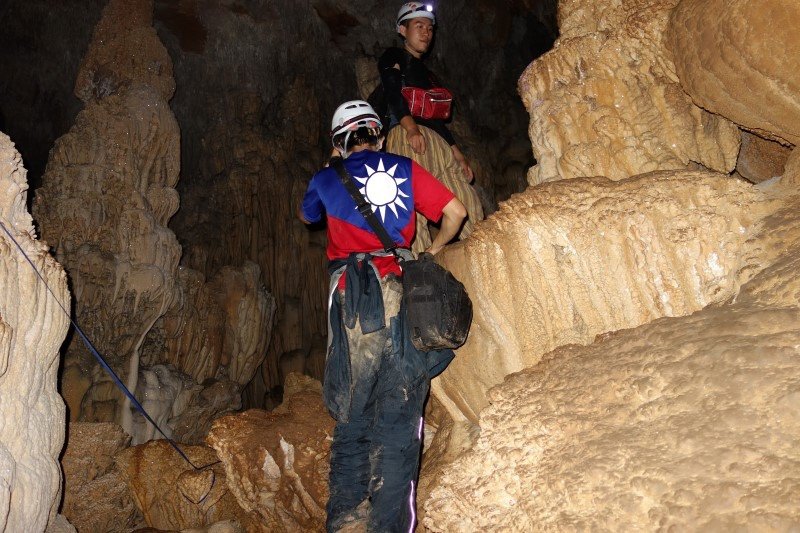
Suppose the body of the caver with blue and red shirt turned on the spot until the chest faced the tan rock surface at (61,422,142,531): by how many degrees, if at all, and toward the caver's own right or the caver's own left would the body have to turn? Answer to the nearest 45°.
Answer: approximately 45° to the caver's own left

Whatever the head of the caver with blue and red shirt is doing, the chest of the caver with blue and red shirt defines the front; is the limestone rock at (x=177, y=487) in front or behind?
in front

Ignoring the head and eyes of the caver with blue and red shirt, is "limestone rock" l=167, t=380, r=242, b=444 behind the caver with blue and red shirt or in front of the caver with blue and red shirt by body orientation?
in front

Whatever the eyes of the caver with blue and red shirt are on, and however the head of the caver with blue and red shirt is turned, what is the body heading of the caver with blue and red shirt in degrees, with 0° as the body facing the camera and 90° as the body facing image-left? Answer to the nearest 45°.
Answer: approximately 180°

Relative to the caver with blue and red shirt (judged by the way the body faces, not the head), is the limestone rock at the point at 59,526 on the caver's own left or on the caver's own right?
on the caver's own left
